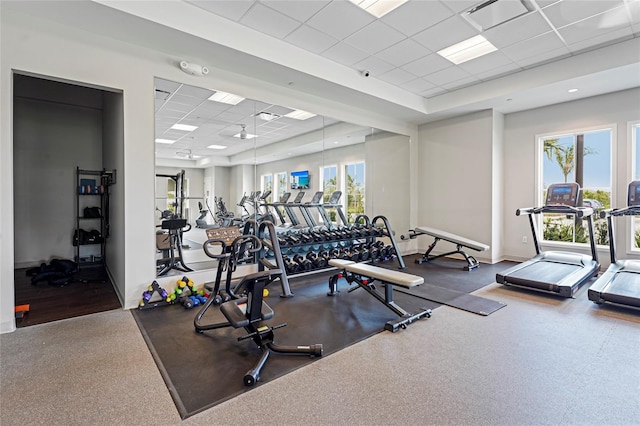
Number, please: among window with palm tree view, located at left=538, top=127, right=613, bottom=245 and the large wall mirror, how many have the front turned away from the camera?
0

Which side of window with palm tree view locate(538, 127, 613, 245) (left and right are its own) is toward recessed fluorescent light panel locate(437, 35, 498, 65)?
front

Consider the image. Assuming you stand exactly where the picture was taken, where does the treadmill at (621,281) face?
facing away from the viewer and to the right of the viewer

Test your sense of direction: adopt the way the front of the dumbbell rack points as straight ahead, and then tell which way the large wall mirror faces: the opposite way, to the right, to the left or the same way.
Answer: the same way

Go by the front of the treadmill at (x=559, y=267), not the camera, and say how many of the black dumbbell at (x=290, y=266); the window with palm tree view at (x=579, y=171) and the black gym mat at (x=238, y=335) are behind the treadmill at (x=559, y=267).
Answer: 2

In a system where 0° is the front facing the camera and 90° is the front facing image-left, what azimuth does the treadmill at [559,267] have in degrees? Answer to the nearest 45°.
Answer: approximately 225°

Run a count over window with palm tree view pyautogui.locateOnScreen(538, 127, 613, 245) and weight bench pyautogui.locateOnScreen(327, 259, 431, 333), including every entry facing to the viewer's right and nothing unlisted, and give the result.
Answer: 0

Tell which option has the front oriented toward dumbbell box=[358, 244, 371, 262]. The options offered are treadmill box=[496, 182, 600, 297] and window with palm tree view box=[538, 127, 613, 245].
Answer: the window with palm tree view

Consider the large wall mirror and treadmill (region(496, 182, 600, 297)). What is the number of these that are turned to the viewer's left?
0

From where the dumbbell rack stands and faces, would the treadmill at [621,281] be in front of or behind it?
in front

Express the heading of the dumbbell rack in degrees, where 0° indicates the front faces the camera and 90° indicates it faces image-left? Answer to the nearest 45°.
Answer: approximately 315°

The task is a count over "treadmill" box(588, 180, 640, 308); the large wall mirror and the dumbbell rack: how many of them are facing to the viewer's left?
0

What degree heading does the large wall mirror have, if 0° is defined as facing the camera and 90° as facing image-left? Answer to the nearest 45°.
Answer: approximately 315°
